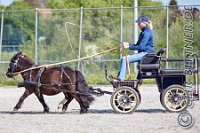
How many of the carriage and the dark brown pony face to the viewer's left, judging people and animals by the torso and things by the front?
2

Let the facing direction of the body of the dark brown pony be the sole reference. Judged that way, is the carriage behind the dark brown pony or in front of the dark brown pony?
behind

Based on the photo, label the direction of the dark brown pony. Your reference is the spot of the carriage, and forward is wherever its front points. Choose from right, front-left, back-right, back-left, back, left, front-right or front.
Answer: front

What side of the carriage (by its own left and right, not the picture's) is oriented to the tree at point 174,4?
right

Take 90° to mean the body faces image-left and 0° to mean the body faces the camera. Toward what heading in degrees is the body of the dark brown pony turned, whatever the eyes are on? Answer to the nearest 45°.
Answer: approximately 90°

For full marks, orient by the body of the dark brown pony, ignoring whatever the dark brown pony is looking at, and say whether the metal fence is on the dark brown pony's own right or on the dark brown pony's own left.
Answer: on the dark brown pony's own right

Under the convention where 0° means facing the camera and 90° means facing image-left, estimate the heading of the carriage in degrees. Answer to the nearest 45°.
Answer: approximately 90°
